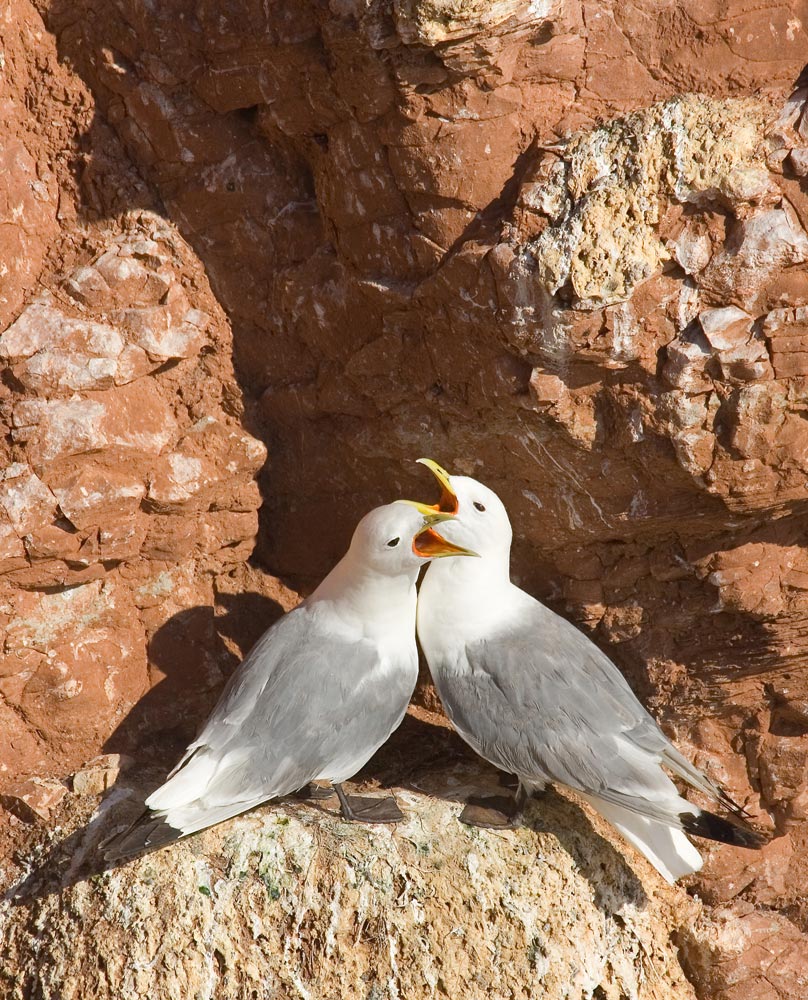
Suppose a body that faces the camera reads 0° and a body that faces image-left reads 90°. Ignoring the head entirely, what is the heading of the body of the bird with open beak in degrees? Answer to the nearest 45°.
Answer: approximately 90°

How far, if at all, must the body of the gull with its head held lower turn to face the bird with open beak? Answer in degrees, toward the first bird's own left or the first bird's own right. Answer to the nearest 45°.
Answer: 0° — it already faces it

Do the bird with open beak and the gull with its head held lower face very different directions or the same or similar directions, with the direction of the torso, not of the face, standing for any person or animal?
very different directions

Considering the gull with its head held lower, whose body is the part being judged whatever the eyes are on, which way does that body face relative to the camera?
to the viewer's right

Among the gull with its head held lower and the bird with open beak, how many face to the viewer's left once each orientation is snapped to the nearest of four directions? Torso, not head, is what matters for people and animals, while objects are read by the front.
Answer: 1

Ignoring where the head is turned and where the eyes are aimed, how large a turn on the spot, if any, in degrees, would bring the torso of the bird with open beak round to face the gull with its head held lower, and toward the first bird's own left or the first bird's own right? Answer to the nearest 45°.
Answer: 0° — it already faces it
